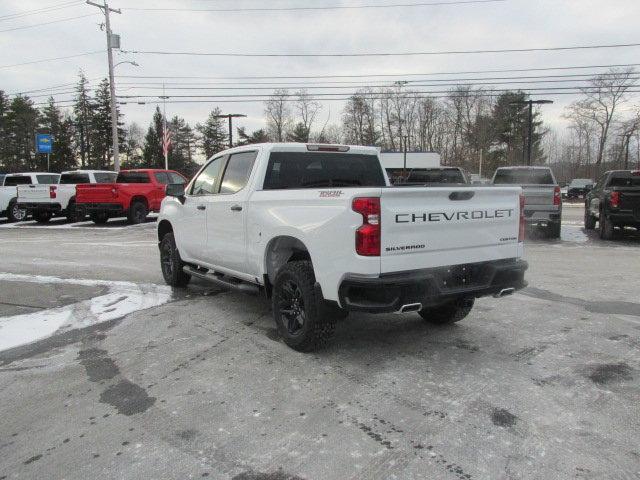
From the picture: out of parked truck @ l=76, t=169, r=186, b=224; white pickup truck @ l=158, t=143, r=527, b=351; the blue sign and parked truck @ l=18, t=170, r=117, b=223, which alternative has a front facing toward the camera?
the blue sign

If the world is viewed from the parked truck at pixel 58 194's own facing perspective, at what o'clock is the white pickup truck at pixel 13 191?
The white pickup truck is roughly at 9 o'clock from the parked truck.

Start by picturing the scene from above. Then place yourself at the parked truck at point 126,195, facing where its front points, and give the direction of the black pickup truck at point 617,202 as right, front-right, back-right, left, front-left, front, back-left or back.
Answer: right

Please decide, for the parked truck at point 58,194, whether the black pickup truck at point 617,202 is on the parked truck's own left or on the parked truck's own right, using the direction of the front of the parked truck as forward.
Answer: on the parked truck's own right

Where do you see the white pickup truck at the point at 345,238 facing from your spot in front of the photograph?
facing away from the viewer and to the left of the viewer

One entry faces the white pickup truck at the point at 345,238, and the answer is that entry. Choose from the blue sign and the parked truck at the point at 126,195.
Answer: the blue sign

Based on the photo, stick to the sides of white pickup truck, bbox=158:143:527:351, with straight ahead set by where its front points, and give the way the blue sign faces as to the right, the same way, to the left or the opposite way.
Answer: the opposite way

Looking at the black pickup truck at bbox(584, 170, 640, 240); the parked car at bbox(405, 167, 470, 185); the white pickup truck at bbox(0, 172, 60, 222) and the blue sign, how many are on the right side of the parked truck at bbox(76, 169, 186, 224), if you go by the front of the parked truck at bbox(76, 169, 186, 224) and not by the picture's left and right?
2

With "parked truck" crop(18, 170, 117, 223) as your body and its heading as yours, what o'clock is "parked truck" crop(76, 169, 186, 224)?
"parked truck" crop(76, 169, 186, 224) is roughly at 3 o'clock from "parked truck" crop(18, 170, 117, 223).

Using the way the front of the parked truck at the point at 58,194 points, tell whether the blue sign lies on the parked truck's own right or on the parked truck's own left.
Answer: on the parked truck's own left

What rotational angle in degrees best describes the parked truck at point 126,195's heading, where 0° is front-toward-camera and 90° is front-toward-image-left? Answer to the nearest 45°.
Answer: approximately 225°

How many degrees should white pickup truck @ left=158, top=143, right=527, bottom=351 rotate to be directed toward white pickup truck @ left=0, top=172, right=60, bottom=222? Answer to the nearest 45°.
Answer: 0° — it already faces it
